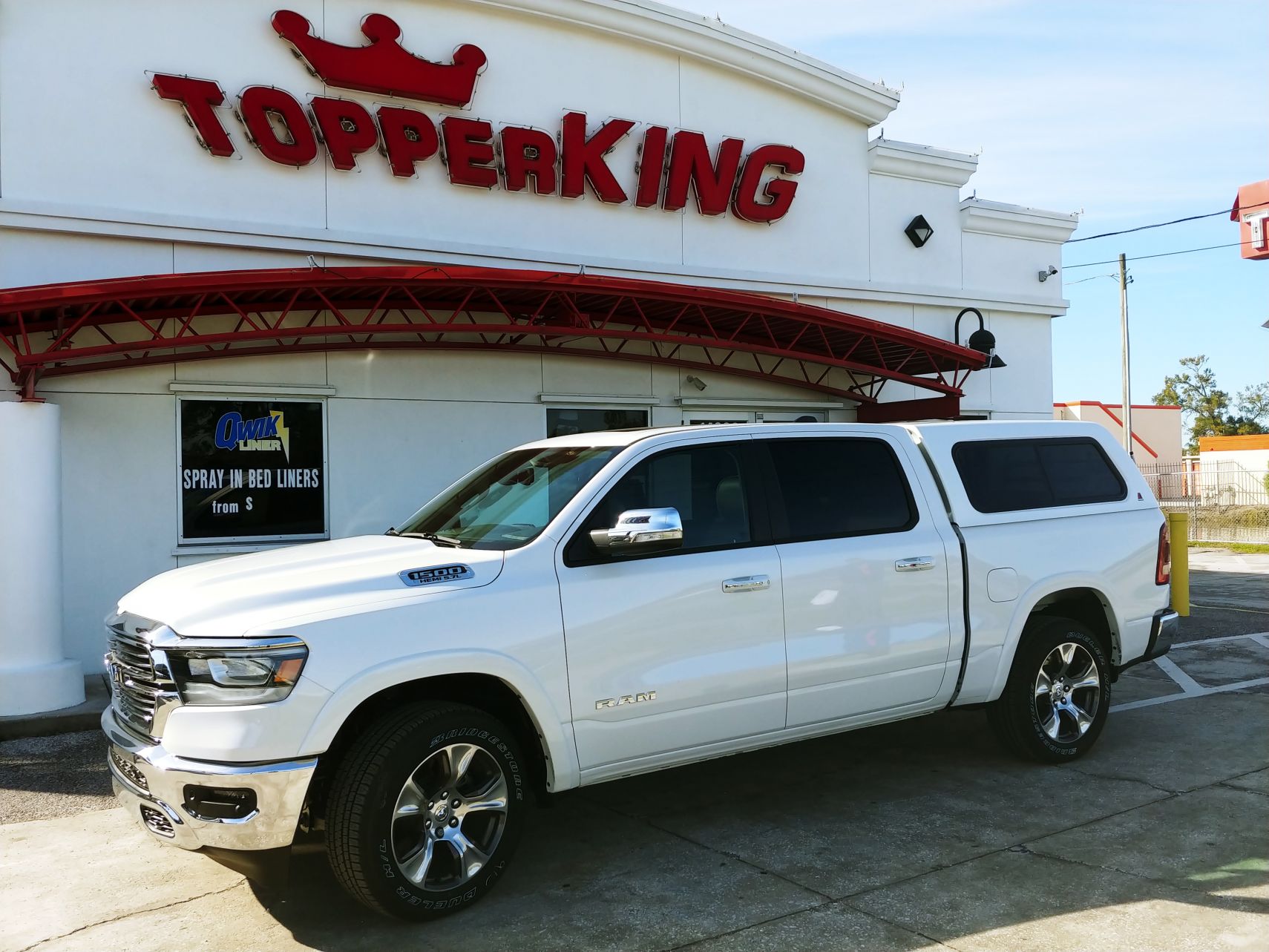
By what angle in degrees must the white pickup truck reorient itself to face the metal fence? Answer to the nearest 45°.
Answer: approximately 180°

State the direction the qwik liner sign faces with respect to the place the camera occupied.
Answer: facing the viewer

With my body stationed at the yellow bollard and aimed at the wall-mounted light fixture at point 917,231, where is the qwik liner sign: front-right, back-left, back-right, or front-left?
front-left

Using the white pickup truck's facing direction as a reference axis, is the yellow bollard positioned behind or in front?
behind

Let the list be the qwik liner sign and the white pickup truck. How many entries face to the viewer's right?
0

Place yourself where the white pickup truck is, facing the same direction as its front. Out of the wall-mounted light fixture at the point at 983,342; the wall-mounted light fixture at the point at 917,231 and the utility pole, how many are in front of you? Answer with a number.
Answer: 0

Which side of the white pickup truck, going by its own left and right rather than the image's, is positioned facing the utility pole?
back

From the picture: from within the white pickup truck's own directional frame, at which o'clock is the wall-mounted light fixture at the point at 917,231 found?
The wall-mounted light fixture is roughly at 5 o'clock from the white pickup truck.

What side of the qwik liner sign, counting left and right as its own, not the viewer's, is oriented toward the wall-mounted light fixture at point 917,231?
left

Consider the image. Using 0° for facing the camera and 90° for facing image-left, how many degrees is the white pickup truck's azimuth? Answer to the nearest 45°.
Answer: approximately 45°

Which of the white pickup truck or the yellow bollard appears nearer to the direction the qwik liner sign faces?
the white pickup truck
